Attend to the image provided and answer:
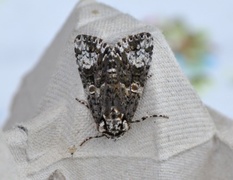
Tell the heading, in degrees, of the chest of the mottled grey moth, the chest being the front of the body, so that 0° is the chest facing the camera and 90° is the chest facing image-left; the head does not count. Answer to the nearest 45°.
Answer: approximately 0°
